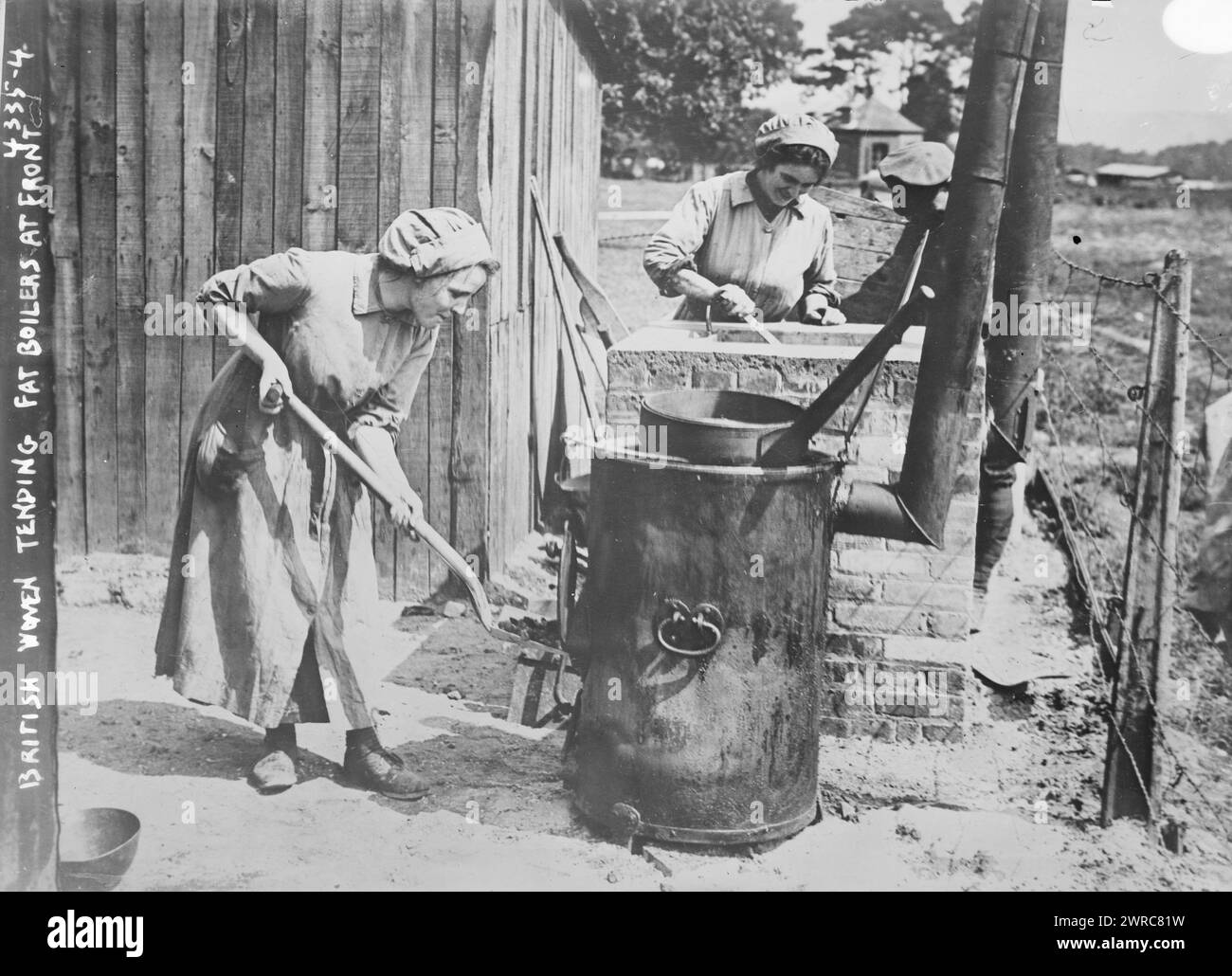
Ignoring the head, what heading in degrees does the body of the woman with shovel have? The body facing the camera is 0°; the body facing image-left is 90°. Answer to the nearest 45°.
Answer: approximately 315°

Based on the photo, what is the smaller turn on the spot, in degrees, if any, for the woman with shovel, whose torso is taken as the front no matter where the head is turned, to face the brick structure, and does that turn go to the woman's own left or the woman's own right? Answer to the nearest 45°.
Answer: approximately 45° to the woman's own left

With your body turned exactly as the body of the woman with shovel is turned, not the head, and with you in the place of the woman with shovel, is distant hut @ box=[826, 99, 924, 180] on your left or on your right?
on your left

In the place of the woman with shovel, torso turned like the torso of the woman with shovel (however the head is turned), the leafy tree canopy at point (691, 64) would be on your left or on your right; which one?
on your left

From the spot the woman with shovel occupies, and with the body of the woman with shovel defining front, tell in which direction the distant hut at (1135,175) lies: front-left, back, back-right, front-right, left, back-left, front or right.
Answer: front-left

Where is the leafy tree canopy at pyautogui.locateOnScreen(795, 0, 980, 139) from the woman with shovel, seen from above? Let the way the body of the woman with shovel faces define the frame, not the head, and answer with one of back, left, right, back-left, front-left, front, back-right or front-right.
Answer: front-left

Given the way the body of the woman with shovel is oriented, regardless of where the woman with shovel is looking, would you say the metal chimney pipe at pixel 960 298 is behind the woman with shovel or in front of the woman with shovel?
in front

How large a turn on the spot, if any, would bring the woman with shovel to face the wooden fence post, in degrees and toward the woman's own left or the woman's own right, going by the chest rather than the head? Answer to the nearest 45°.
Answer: approximately 45° to the woman's own left

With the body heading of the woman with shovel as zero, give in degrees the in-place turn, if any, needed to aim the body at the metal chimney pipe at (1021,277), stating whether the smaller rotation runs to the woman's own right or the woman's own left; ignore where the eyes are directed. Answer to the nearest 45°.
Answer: approximately 45° to the woman's own left
